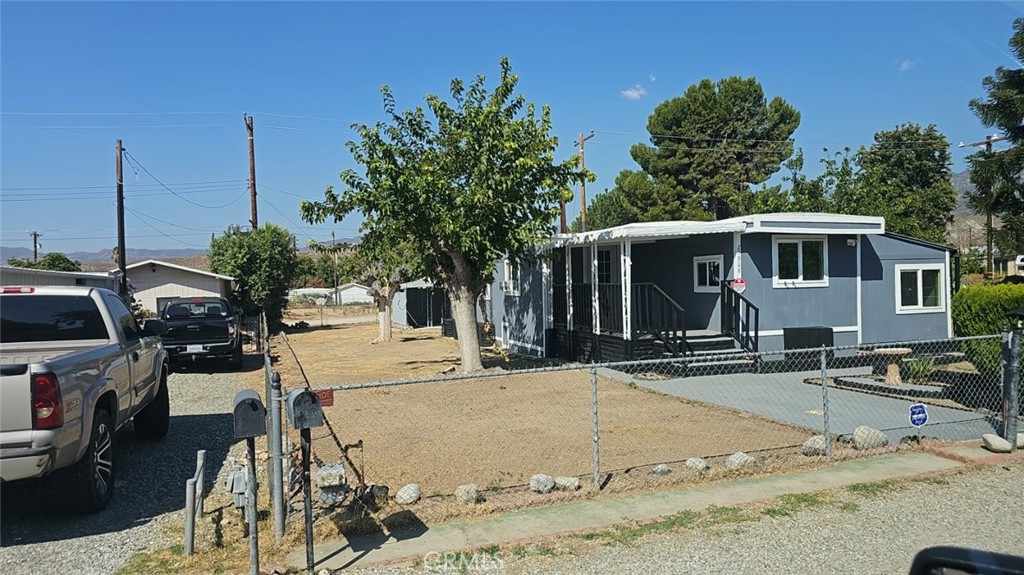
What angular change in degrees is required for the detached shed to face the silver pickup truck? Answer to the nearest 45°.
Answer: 0° — it already faces it

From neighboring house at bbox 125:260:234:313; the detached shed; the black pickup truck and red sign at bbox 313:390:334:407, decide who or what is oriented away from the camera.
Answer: the black pickup truck

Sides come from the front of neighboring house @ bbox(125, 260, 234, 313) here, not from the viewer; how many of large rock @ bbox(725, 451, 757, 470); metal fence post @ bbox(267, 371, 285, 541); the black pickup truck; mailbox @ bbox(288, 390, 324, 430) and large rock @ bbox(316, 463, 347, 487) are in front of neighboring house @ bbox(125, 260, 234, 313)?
5

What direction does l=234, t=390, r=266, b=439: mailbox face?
toward the camera

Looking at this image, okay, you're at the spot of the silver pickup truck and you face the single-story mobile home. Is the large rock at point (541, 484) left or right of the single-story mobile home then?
right

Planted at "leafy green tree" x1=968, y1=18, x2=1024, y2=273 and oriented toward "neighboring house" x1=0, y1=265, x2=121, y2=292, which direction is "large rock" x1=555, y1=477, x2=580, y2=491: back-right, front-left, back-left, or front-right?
front-left

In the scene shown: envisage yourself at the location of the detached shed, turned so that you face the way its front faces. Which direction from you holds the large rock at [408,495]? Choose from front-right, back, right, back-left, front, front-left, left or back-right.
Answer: front

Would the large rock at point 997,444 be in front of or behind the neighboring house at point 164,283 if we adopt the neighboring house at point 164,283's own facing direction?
in front

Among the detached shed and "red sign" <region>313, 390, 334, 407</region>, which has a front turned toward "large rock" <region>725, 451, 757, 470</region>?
the detached shed

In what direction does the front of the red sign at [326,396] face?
toward the camera

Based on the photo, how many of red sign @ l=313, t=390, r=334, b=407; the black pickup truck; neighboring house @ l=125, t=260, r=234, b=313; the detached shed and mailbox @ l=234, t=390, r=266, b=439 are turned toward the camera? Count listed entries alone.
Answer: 4

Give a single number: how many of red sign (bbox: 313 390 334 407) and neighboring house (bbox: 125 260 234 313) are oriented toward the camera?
2

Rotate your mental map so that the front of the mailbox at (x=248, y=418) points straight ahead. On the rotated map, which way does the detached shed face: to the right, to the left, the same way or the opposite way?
the same way

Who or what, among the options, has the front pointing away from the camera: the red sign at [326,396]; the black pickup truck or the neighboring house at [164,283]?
the black pickup truck

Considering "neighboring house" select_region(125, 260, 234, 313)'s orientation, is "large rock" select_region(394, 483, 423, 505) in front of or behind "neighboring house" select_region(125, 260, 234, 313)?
in front

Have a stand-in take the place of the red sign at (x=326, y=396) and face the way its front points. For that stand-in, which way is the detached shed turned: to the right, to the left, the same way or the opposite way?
the same way

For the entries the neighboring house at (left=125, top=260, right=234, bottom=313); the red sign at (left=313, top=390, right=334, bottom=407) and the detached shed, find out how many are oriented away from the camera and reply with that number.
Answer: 0

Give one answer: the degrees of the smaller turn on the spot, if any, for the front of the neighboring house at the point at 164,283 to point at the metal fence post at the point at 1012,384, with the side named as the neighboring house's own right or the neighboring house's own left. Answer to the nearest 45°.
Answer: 0° — it already faces it

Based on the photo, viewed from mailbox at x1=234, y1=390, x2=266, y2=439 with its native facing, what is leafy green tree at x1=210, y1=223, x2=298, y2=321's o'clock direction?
The leafy green tree is roughly at 6 o'clock from the mailbox.

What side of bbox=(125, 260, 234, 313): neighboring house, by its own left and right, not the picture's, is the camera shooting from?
front
